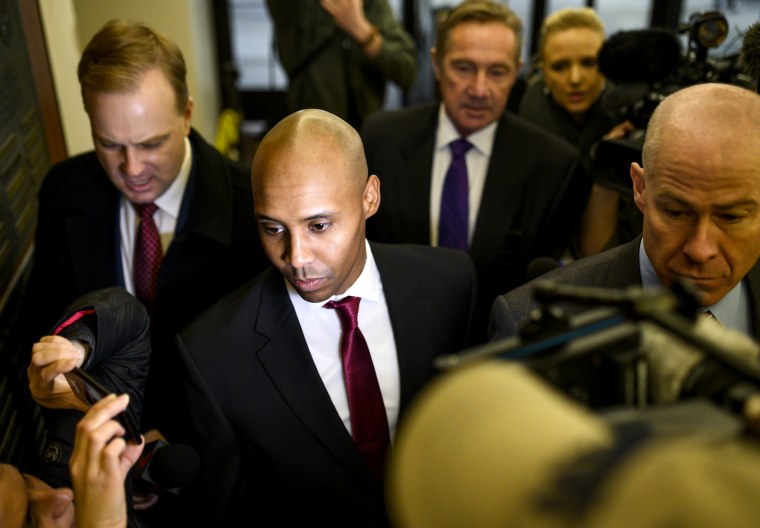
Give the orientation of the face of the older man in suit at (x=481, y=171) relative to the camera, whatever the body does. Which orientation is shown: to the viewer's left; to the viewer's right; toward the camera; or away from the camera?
toward the camera

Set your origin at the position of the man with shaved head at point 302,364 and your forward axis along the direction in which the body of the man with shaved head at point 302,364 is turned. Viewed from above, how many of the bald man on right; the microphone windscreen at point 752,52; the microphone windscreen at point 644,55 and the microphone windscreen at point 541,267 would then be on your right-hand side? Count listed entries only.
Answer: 0

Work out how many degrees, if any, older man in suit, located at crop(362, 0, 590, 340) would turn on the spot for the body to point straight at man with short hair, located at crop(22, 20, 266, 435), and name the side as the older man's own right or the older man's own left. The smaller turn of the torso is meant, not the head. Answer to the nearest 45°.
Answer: approximately 45° to the older man's own right

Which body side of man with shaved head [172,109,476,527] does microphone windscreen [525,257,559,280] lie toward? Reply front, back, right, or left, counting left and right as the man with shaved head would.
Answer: left

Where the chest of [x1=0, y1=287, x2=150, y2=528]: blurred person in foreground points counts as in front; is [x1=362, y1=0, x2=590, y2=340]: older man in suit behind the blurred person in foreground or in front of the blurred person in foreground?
in front

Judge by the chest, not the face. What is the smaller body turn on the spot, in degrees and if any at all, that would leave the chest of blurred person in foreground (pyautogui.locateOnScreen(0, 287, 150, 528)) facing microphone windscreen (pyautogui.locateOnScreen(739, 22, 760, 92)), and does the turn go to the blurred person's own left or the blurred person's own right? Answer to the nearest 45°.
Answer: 0° — they already face it

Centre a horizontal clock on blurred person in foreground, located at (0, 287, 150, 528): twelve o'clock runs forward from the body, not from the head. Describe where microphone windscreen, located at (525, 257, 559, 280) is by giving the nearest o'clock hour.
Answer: The microphone windscreen is roughly at 12 o'clock from the blurred person in foreground.

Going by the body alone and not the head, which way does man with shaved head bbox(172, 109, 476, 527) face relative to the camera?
toward the camera

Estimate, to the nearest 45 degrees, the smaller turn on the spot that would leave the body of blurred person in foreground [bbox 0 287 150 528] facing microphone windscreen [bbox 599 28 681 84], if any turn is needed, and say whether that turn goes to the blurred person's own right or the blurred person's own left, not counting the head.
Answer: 0° — they already face it

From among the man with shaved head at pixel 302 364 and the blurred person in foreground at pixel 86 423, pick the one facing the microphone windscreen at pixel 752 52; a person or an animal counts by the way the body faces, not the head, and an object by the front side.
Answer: the blurred person in foreground

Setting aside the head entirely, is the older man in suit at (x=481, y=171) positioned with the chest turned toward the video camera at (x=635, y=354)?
yes

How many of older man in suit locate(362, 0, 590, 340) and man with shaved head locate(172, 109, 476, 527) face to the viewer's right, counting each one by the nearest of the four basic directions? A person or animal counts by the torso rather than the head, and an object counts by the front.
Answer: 0

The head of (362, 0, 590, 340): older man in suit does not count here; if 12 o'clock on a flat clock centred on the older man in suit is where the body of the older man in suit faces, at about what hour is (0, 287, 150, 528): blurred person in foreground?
The blurred person in foreground is roughly at 1 o'clock from the older man in suit.

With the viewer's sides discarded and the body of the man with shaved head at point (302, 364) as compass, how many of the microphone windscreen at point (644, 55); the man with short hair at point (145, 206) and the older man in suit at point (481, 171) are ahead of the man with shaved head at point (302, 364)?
0

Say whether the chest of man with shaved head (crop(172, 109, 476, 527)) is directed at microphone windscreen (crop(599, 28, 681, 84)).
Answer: no

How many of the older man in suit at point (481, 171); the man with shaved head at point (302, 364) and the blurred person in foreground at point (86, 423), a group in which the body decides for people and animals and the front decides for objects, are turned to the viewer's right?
1

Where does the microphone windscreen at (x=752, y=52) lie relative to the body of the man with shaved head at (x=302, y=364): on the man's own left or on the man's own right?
on the man's own left

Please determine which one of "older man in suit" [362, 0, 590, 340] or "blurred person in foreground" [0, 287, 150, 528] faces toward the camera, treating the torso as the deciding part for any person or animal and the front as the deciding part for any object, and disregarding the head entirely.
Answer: the older man in suit

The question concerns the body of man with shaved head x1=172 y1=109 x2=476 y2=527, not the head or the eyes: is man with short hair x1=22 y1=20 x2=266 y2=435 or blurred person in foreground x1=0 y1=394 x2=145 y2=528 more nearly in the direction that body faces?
the blurred person in foreground

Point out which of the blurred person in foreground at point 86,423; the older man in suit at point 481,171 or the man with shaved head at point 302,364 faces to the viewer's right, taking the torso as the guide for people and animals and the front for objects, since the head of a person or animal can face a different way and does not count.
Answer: the blurred person in foreground

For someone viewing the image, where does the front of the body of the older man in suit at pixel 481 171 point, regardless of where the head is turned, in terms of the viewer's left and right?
facing the viewer
